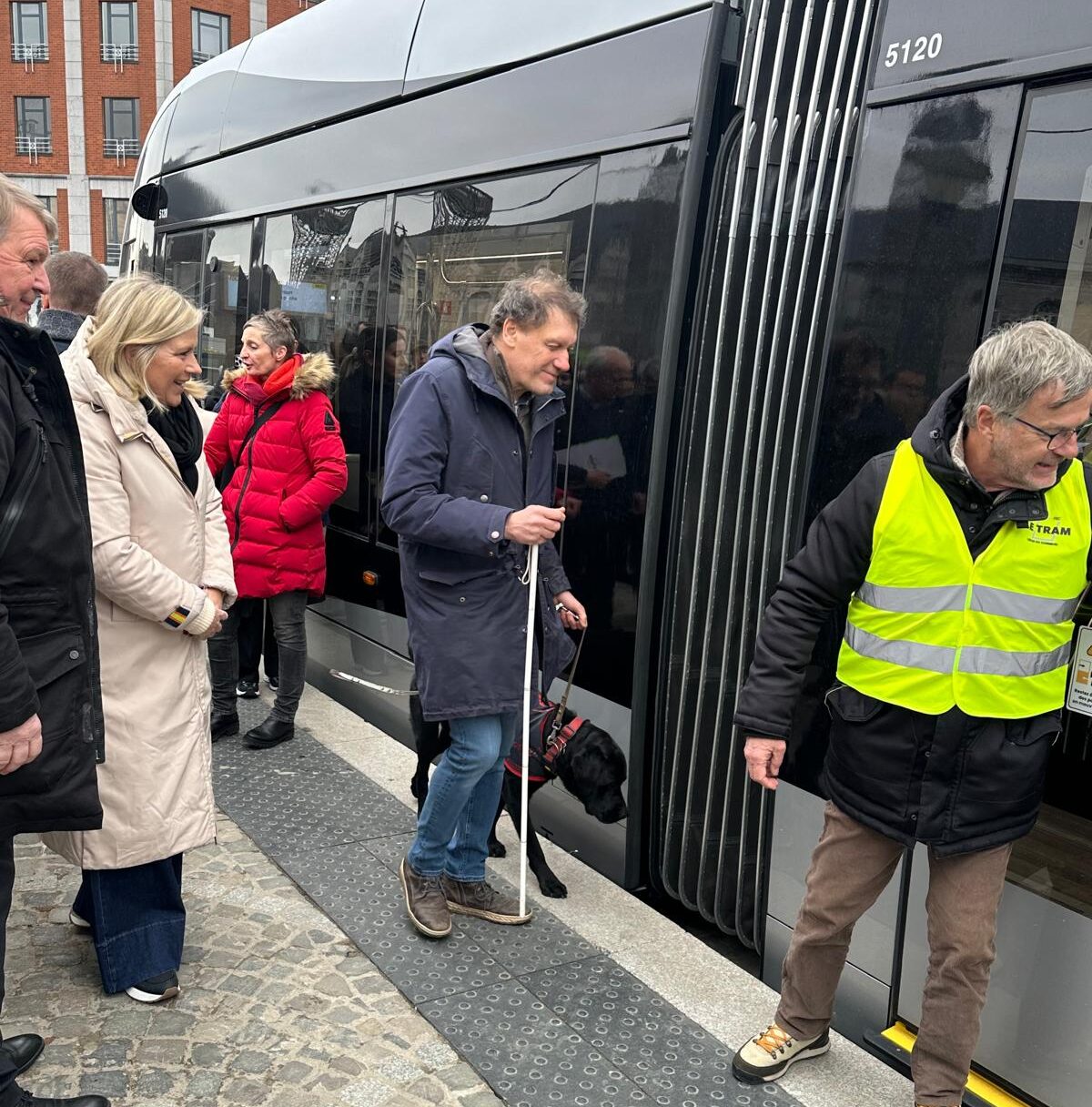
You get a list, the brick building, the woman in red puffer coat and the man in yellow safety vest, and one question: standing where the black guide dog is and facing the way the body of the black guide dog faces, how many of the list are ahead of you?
1

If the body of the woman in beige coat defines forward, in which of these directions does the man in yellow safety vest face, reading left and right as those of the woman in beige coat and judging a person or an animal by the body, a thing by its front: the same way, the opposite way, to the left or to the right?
to the right

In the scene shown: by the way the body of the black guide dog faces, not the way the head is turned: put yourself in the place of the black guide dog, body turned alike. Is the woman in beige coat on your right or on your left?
on your right

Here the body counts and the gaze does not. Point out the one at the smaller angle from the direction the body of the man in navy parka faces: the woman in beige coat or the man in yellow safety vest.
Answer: the man in yellow safety vest

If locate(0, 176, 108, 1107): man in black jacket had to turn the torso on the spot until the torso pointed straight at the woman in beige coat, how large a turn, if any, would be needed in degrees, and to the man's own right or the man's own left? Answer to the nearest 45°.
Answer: approximately 45° to the man's own left

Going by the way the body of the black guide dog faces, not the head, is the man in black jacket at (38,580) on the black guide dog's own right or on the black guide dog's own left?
on the black guide dog's own right

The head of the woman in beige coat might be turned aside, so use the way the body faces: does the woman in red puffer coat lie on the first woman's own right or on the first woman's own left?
on the first woman's own left

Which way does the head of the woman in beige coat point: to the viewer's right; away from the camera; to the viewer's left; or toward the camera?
to the viewer's right

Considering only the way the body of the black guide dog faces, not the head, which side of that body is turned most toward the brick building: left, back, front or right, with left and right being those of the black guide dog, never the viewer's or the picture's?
back

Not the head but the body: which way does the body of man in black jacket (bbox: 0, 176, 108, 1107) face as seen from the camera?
to the viewer's right
